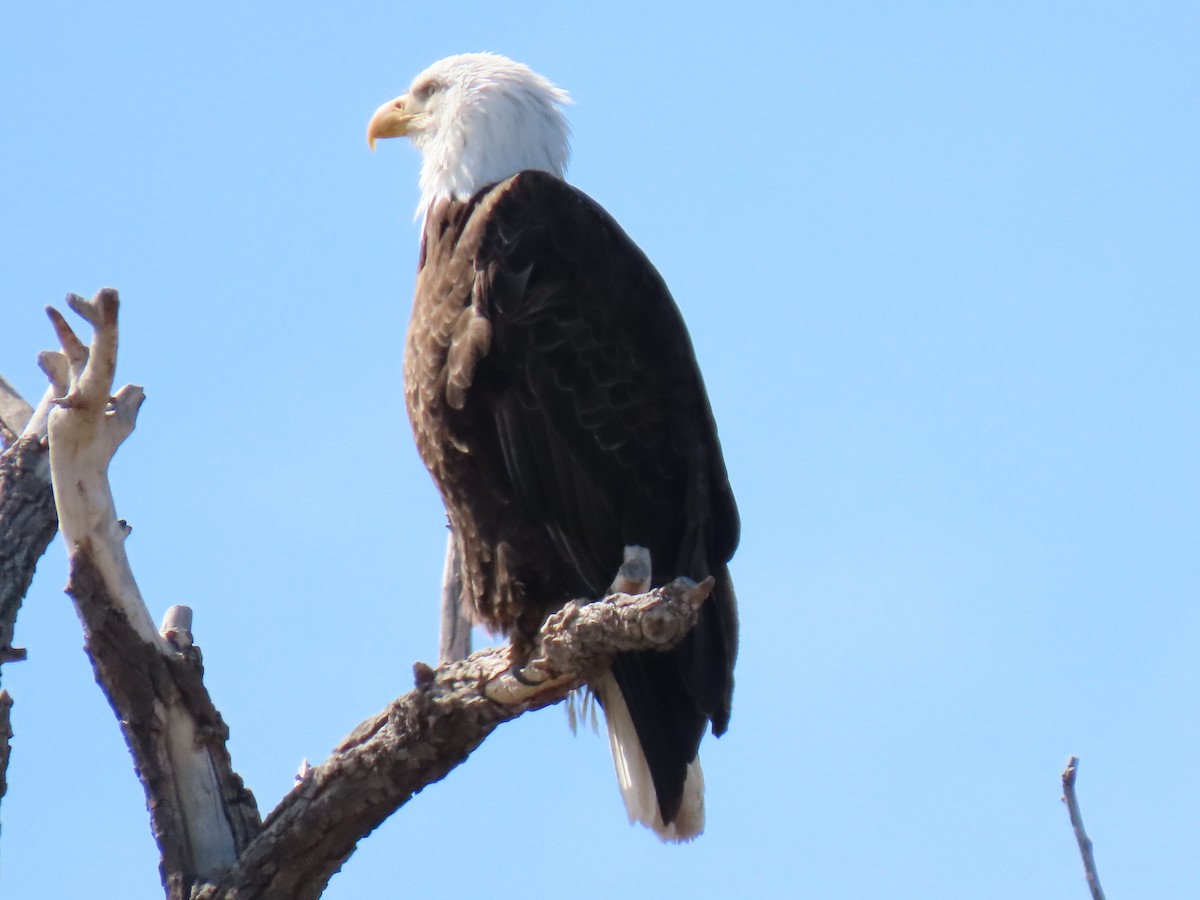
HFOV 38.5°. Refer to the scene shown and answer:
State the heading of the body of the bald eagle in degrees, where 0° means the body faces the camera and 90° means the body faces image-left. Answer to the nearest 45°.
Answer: approximately 90°
